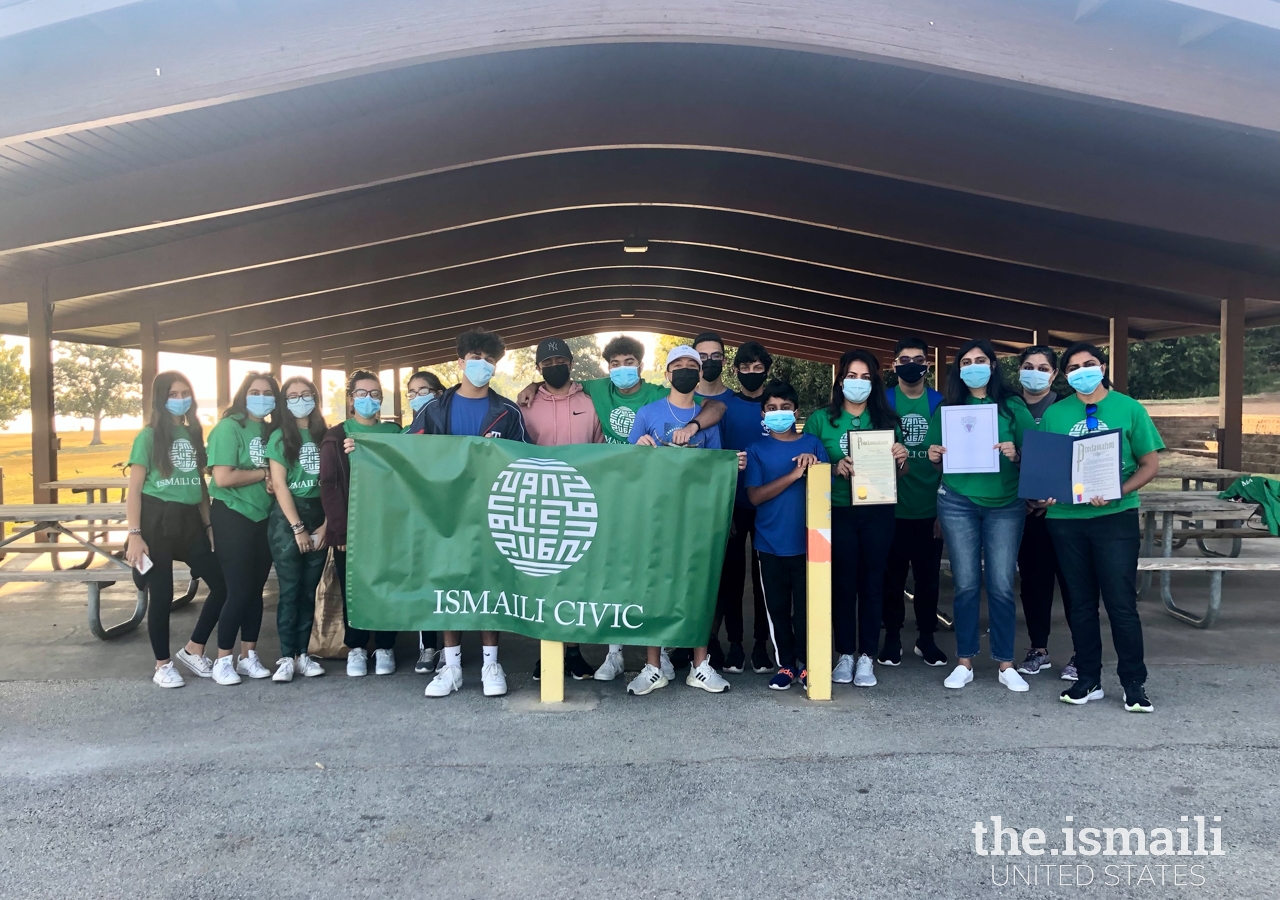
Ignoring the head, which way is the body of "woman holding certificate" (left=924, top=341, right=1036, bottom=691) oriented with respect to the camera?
toward the camera

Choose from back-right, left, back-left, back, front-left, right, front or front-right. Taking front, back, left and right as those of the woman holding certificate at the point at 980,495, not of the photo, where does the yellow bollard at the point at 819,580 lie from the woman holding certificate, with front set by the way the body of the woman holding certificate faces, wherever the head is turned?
front-right

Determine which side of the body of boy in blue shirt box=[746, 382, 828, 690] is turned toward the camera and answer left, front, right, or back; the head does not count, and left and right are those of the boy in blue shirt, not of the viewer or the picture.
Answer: front

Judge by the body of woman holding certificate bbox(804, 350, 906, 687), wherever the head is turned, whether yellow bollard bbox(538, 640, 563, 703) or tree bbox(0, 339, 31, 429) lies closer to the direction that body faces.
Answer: the yellow bollard

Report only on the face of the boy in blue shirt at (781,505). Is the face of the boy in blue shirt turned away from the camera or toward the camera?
toward the camera

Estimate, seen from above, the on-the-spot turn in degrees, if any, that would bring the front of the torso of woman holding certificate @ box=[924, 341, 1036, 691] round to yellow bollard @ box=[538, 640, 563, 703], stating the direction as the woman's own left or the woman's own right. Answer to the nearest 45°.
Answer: approximately 45° to the woman's own right

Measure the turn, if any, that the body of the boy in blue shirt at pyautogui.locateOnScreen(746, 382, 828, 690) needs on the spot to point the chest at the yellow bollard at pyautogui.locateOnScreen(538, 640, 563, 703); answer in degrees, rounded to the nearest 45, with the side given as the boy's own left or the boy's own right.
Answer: approximately 90° to the boy's own right

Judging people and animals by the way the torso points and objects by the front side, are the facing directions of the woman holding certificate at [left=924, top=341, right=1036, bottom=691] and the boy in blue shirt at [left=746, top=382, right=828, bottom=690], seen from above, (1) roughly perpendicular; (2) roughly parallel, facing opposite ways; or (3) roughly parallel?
roughly parallel

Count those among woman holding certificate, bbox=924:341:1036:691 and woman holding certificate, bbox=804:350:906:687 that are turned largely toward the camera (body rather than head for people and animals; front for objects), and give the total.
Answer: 2

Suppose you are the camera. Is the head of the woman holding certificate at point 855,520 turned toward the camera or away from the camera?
toward the camera

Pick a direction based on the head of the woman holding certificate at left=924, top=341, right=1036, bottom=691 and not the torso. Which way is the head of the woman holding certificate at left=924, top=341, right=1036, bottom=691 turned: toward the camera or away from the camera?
toward the camera

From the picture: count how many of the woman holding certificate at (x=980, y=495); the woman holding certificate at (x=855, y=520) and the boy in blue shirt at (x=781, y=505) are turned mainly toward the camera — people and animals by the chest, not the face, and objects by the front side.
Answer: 3

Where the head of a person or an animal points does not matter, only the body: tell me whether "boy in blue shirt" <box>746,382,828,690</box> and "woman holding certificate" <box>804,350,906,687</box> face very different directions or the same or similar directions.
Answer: same or similar directions

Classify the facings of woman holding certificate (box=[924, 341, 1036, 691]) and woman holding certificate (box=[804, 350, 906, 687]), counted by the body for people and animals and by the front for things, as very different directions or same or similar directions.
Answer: same or similar directions
